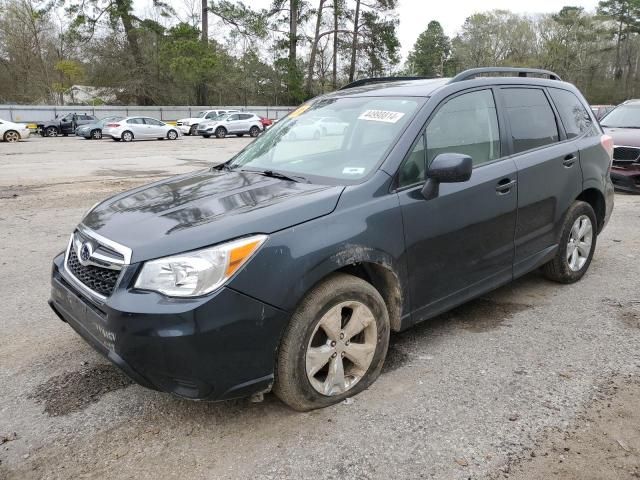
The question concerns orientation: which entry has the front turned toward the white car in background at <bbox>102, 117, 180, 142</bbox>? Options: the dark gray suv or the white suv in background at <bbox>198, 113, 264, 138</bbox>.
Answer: the white suv in background

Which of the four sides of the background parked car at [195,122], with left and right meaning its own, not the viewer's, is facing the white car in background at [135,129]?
front

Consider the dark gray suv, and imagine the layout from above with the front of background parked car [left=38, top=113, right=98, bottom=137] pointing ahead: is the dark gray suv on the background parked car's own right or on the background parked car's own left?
on the background parked car's own left

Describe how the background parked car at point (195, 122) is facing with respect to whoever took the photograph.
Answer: facing the viewer and to the left of the viewer

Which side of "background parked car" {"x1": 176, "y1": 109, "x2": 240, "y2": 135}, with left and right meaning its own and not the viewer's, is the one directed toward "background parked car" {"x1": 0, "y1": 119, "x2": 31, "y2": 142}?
front

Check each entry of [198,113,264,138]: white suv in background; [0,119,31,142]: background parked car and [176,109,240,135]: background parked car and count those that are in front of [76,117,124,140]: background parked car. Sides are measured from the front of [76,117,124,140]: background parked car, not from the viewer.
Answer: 1

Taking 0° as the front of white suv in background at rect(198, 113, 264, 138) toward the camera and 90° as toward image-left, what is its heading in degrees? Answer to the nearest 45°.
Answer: approximately 45°

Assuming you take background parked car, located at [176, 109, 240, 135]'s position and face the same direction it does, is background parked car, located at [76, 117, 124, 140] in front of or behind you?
in front

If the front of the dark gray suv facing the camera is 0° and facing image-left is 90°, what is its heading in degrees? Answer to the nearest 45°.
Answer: approximately 45°

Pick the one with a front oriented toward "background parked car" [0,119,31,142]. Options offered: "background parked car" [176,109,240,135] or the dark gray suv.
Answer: "background parked car" [176,109,240,135]

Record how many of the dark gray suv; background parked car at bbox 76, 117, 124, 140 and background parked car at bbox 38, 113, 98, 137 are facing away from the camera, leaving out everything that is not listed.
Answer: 0

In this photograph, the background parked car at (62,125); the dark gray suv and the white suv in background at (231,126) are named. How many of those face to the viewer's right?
0

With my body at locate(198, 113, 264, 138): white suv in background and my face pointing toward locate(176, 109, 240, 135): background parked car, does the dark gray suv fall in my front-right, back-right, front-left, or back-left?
back-left

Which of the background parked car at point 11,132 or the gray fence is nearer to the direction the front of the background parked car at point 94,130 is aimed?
the background parked car
